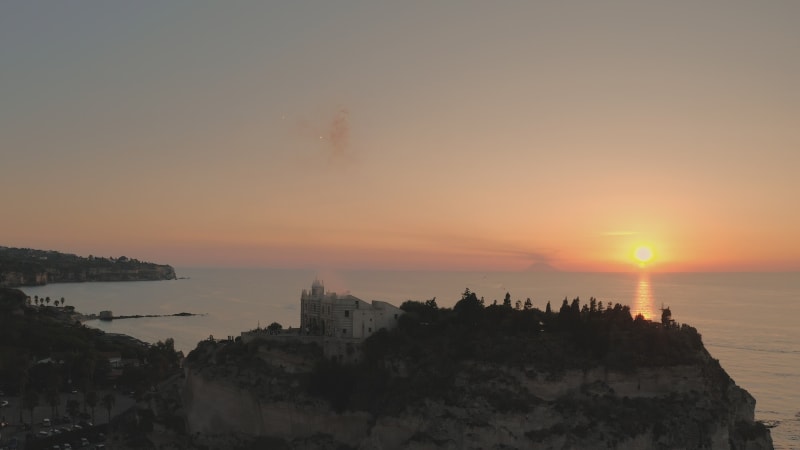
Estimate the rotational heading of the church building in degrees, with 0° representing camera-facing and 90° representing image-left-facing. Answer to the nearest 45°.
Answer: approximately 45°
